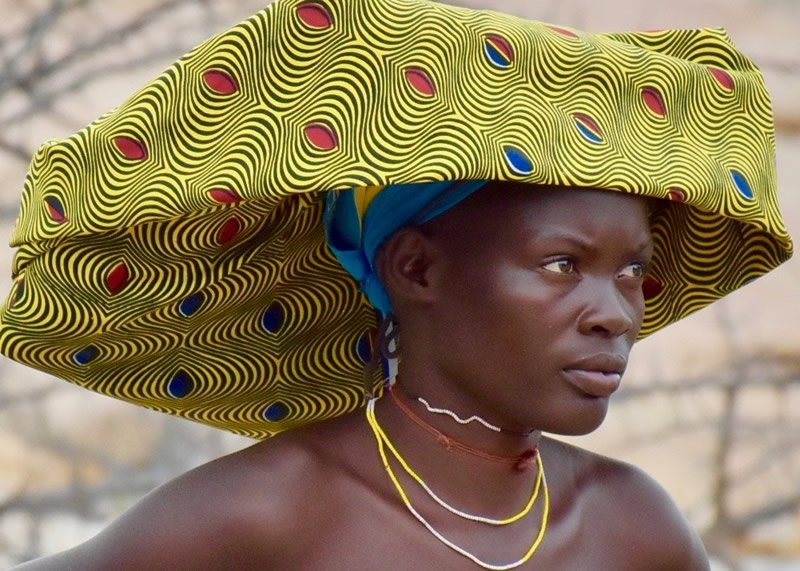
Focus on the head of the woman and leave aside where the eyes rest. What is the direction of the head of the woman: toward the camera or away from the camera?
toward the camera

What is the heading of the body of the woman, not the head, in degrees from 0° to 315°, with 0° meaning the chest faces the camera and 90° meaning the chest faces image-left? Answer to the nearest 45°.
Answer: approximately 315°
